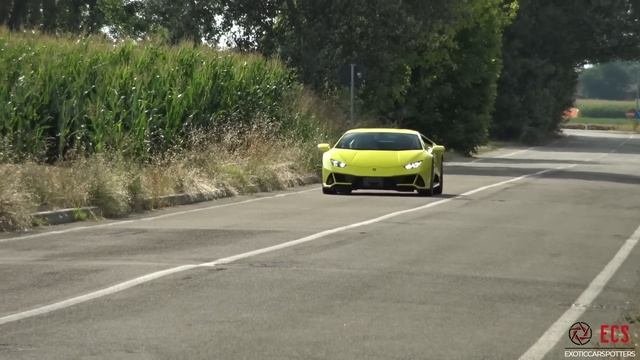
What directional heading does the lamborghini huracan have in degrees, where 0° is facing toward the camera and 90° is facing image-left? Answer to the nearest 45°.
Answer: approximately 0°
